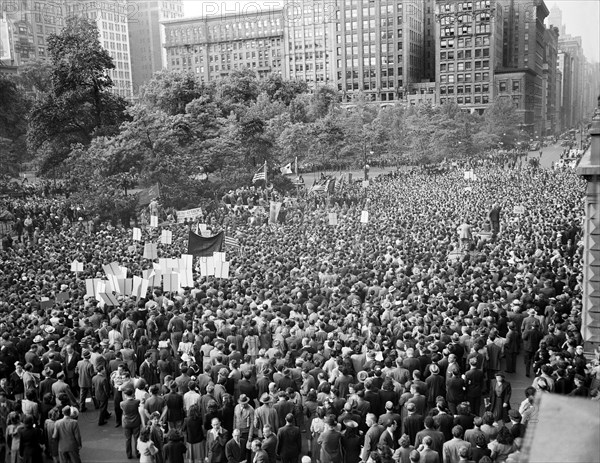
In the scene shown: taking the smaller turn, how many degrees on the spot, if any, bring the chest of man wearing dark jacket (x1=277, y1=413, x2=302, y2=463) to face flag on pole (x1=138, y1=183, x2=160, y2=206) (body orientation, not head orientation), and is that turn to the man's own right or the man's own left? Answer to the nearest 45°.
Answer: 0° — they already face it

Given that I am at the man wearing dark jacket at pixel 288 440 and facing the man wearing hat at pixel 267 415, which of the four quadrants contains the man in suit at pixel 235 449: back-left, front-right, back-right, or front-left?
front-left

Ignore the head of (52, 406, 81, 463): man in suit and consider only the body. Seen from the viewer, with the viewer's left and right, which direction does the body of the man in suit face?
facing away from the viewer

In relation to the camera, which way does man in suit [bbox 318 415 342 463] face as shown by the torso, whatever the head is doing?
away from the camera

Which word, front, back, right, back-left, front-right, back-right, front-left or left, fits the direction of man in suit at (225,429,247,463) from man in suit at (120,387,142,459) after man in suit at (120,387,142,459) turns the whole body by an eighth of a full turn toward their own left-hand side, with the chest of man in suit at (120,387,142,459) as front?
back

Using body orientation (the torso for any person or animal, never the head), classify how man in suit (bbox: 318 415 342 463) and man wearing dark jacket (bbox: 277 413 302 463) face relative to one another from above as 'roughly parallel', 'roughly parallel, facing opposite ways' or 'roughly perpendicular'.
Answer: roughly parallel

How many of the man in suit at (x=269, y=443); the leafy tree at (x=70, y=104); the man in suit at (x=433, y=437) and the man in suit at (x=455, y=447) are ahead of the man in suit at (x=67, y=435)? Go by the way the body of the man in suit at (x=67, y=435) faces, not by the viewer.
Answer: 1

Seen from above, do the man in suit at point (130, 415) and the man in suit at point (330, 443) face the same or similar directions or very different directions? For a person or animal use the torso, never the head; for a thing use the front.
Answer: same or similar directions

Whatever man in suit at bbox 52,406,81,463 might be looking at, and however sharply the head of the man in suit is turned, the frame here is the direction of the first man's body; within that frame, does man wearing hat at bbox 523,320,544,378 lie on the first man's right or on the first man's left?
on the first man's right

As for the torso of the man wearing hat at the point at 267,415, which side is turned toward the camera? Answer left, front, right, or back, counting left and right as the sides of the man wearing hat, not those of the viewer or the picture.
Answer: back

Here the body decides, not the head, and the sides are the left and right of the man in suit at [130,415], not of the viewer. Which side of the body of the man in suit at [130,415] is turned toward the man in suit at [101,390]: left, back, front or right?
front

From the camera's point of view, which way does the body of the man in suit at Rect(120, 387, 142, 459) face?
away from the camera

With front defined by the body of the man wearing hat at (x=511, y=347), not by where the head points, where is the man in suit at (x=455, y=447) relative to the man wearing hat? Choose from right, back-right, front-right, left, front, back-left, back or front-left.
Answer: back-left

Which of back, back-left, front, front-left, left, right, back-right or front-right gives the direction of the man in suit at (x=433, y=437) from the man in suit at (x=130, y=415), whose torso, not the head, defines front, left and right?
back-right

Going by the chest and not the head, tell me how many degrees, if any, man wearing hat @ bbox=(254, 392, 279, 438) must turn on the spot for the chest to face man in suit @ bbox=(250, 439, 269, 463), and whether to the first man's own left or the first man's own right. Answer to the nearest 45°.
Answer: approximately 180°

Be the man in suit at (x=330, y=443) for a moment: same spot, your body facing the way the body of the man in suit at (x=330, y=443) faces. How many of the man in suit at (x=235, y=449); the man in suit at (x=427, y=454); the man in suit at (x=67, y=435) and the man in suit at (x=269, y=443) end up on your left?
3

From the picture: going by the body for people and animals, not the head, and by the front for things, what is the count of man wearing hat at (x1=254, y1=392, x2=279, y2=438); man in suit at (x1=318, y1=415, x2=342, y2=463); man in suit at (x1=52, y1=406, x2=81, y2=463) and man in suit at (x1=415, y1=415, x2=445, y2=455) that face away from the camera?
4

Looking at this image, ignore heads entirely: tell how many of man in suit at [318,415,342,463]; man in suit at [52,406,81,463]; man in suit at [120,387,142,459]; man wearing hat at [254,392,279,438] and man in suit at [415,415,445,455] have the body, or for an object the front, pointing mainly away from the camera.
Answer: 5

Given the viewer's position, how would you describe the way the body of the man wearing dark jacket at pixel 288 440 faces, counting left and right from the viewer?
facing away from the viewer
